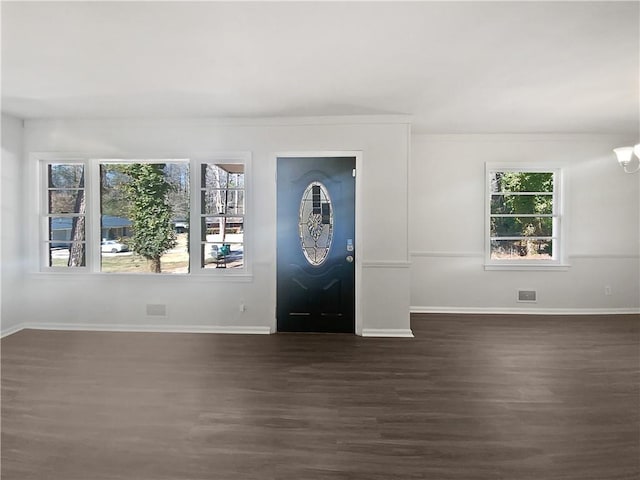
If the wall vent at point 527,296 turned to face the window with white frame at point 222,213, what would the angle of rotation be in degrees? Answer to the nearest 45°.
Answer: approximately 45° to its right

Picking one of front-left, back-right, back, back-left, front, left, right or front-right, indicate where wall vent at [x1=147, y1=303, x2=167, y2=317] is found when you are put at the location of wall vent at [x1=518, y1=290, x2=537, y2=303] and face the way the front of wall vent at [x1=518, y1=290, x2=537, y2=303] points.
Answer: front-right

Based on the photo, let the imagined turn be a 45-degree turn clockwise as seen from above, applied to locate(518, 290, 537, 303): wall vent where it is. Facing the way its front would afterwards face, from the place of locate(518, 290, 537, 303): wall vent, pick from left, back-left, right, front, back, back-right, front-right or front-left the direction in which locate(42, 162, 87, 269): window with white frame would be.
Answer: front

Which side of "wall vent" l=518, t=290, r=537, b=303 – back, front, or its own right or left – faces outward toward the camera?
front
